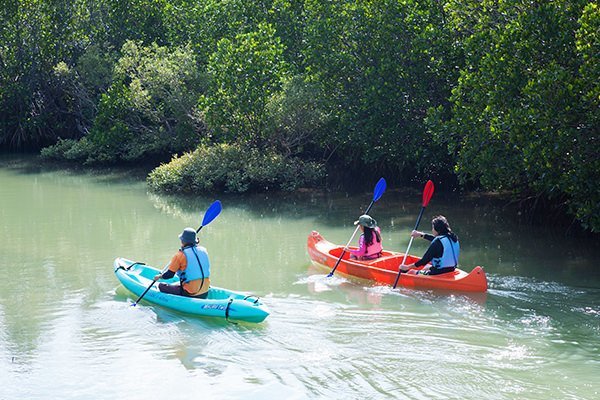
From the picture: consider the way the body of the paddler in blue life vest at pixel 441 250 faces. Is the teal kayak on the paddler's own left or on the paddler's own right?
on the paddler's own left

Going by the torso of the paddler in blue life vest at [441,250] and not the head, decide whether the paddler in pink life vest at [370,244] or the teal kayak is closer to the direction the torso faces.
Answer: the paddler in pink life vest

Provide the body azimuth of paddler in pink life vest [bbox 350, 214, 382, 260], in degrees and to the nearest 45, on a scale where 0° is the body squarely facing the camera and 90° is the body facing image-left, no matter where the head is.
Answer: approximately 135°

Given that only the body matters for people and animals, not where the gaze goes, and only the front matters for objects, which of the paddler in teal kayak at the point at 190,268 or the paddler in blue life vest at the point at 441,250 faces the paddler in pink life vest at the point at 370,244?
the paddler in blue life vest

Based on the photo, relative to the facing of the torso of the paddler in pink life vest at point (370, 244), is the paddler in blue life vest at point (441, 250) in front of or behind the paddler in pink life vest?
behind

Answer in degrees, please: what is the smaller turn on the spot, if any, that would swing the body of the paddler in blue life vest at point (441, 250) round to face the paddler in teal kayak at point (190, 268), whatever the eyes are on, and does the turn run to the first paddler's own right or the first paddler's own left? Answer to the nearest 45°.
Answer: approximately 90° to the first paddler's own left

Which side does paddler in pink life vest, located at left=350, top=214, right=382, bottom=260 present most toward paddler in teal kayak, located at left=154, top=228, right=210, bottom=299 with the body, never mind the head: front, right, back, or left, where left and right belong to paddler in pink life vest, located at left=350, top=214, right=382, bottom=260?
left

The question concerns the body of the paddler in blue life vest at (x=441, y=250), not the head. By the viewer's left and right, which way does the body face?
facing away from the viewer and to the left of the viewer

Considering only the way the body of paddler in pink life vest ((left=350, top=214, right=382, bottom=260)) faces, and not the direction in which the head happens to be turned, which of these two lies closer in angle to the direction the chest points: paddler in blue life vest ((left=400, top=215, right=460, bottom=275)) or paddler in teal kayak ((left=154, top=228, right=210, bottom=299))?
the paddler in teal kayak

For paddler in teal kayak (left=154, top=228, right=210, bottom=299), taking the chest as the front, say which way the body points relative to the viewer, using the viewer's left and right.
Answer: facing away from the viewer and to the left of the viewer

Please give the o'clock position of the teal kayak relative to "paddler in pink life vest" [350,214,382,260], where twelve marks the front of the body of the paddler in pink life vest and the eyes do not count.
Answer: The teal kayak is roughly at 9 o'clock from the paddler in pink life vest.
